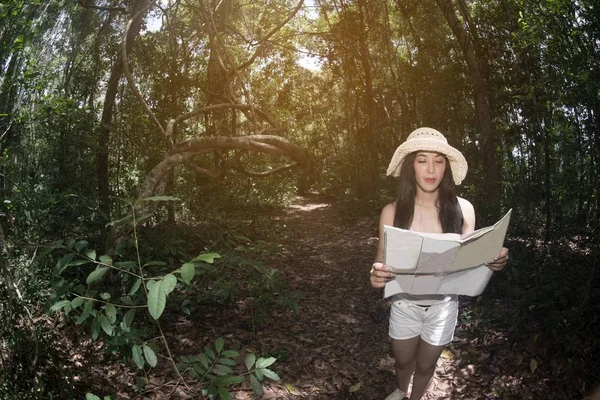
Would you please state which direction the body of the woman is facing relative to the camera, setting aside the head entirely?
toward the camera
